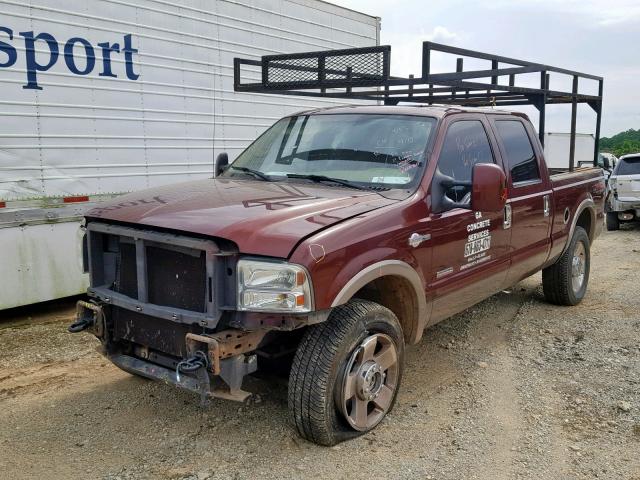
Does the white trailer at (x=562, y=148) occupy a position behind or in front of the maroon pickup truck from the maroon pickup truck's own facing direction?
behind

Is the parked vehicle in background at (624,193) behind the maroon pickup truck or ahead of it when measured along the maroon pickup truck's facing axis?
behind

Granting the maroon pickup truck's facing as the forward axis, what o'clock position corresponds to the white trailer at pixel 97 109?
The white trailer is roughly at 3 o'clock from the maroon pickup truck.

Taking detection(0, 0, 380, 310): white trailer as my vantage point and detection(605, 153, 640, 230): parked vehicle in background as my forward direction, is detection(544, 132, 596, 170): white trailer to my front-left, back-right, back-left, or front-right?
front-left

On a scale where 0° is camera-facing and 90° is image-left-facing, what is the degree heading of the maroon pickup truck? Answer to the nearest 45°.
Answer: approximately 45°
